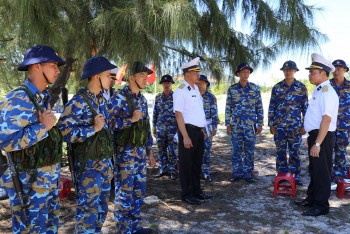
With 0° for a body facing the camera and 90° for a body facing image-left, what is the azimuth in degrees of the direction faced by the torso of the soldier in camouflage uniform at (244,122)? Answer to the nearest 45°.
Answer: approximately 0°

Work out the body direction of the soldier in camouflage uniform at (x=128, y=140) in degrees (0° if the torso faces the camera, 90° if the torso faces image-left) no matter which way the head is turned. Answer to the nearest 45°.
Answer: approximately 315°

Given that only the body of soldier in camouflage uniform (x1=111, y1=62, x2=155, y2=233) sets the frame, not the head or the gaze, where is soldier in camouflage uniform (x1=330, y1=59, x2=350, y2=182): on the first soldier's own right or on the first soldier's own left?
on the first soldier's own left

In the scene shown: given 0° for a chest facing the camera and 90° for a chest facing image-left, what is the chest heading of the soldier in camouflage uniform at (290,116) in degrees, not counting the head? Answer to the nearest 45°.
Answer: approximately 0°

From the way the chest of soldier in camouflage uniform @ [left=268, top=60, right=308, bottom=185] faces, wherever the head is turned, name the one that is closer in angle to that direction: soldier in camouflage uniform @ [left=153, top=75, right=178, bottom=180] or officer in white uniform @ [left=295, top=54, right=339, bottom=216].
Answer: the officer in white uniform

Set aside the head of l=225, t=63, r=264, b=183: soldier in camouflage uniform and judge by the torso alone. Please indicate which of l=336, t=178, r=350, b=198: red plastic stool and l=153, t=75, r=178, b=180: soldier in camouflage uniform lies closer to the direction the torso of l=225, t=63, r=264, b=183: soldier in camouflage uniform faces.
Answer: the red plastic stool

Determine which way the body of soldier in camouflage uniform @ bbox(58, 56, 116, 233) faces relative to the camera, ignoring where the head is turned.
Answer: to the viewer's right
